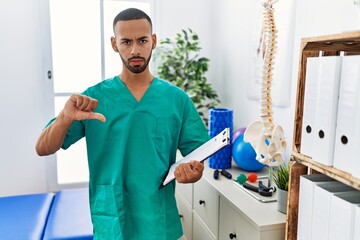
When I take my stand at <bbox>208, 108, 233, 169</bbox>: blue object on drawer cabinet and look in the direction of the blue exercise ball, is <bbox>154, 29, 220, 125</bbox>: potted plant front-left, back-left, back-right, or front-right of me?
back-left

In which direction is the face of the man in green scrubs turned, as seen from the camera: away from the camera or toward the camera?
toward the camera

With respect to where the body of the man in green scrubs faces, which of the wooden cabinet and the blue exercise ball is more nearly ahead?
the wooden cabinet

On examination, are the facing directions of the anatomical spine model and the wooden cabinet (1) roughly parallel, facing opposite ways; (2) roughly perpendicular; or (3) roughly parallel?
roughly parallel

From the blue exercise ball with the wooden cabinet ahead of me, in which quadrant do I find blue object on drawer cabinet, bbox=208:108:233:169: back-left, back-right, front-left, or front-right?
back-right

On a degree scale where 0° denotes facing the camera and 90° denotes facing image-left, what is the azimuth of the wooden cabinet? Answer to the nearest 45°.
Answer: approximately 45°

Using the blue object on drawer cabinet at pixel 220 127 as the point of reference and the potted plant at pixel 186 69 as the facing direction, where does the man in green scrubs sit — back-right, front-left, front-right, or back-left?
back-left

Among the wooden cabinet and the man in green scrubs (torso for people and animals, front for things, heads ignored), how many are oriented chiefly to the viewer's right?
0

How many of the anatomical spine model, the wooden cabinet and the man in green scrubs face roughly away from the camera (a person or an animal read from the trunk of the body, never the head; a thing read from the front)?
0

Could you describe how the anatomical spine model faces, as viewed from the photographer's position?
facing the viewer and to the left of the viewer

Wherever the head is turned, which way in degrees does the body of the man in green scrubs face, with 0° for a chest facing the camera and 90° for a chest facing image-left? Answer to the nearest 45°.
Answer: approximately 0°

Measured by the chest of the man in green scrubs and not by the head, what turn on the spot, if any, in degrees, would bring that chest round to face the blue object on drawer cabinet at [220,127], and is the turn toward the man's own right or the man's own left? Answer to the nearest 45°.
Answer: approximately 135° to the man's own left

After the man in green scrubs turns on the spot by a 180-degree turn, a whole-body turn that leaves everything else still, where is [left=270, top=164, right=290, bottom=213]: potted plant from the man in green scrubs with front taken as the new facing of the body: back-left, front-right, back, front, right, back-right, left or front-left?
right

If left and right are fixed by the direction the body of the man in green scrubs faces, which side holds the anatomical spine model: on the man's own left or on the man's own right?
on the man's own left
